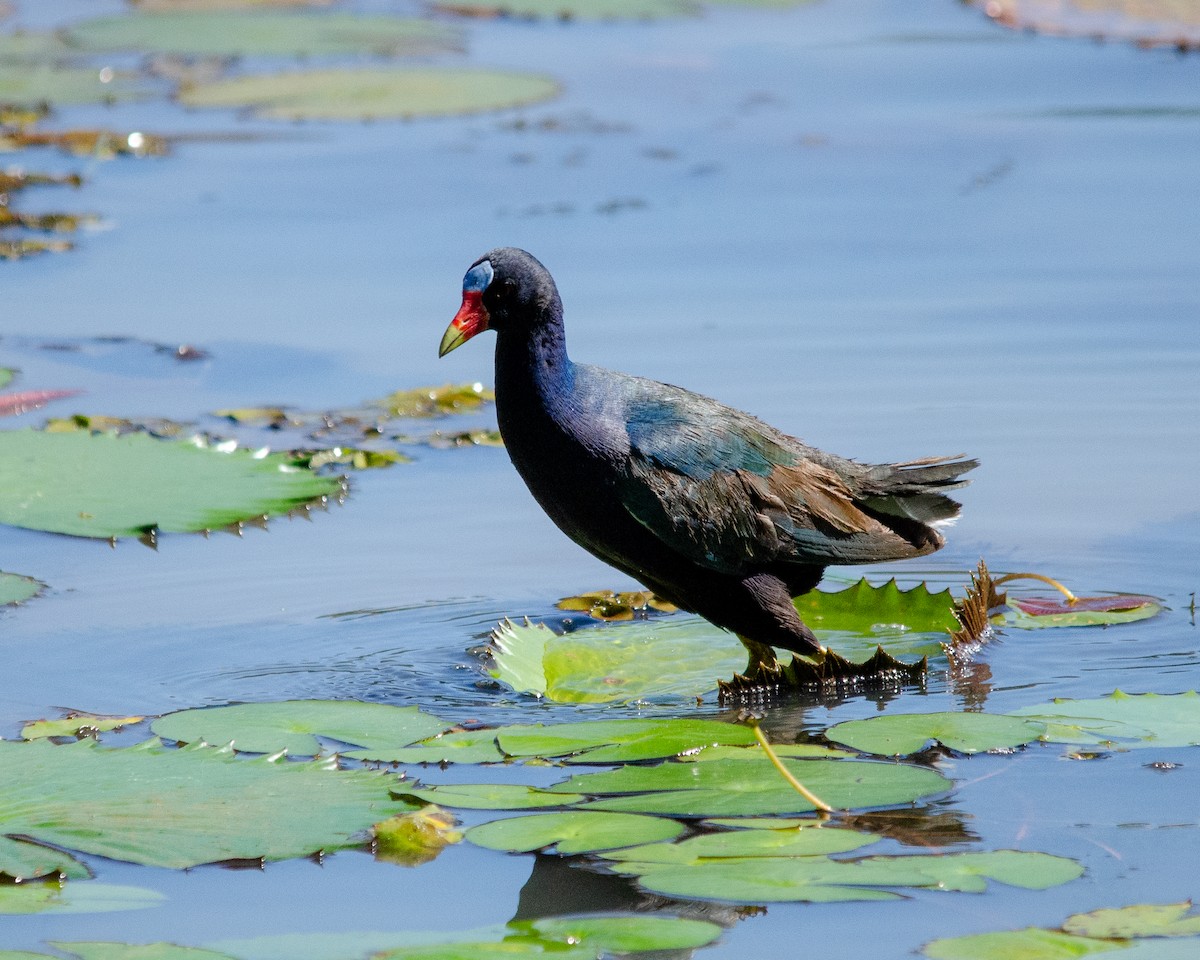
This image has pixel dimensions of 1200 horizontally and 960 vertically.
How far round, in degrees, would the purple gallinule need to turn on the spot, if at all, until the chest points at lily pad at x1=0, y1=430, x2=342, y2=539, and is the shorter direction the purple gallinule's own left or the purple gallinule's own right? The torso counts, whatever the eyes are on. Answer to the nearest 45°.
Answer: approximately 45° to the purple gallinule's own right

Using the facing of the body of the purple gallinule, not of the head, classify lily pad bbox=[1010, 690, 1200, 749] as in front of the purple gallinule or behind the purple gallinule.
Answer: behind

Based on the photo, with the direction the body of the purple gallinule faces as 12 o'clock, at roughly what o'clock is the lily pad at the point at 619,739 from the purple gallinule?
The lily pad is roughly at 9 o'clock from the purple gallinule.

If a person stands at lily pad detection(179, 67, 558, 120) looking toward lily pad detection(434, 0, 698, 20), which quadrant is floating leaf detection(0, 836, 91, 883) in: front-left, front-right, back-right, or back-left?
back-right

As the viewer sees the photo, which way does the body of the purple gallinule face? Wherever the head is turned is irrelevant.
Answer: to the viewer's left

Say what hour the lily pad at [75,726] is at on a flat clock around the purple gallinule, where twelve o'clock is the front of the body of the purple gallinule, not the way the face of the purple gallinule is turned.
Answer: The lily pad is roughly at 11 o'clock from the purple gallinule.

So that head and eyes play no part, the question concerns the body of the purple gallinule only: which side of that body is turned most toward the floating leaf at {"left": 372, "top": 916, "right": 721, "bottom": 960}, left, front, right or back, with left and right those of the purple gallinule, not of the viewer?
left

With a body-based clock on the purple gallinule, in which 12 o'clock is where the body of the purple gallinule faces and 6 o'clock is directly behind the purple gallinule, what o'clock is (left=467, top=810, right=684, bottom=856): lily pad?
The lily pad is roughly at 9 o'clock from the purple gallinule.

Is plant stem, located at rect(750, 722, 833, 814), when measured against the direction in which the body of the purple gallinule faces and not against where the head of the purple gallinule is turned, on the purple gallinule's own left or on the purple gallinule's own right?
on the purple gallinule's own left

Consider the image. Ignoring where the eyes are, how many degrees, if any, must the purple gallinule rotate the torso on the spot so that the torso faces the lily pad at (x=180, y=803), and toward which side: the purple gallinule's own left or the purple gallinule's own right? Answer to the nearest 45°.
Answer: approximately 45° to the purple gallinule's own left

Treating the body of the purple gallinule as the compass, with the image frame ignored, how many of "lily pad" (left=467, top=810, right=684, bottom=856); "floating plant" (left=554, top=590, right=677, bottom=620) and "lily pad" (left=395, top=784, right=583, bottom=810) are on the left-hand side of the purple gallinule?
2

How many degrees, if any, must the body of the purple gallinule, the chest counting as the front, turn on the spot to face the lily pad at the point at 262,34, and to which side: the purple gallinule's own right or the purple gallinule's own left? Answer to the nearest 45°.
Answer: approximately 90° to the purple gallinule's own right
